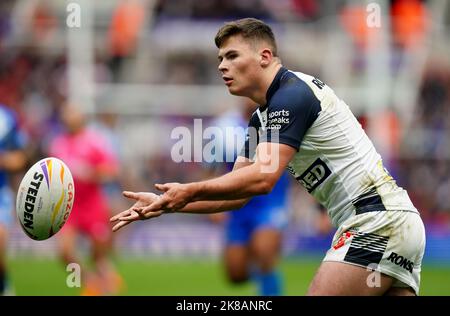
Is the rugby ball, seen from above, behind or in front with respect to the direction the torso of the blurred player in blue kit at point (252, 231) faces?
in front

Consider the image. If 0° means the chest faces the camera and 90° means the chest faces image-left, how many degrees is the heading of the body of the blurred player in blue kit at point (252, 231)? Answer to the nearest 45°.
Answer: approximately 45°

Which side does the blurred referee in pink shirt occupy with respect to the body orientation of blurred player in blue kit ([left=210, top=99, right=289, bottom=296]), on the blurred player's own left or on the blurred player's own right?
on the blurred player's own right

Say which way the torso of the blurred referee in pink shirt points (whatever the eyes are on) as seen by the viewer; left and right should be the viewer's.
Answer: facing the viewer and to the left of the viewer

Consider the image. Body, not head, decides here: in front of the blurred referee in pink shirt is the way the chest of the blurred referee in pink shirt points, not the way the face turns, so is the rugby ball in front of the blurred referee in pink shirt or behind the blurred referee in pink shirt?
in front

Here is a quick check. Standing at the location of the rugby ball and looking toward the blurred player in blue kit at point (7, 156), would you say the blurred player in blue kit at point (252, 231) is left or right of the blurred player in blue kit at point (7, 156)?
right

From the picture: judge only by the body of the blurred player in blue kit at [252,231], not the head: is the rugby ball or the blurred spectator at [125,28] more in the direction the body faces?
the rugby ball

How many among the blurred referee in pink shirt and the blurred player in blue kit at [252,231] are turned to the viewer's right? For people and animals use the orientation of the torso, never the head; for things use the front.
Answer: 0

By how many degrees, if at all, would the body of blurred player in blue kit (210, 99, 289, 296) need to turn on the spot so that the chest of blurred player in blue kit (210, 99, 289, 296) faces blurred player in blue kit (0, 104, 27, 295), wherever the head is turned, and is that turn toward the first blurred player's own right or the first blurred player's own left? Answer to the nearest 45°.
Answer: approximately 45° to the first blurred player's own right

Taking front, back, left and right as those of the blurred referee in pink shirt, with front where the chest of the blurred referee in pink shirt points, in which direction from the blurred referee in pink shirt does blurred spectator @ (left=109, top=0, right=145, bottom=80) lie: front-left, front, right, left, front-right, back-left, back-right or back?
back-right

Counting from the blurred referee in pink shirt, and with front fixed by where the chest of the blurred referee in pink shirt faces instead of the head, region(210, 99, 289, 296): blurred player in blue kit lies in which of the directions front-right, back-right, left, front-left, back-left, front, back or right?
left
